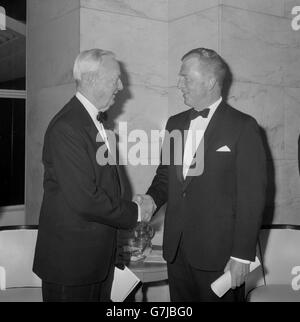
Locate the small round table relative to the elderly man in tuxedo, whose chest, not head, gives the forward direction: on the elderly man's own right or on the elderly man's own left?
on the elderly man's own left

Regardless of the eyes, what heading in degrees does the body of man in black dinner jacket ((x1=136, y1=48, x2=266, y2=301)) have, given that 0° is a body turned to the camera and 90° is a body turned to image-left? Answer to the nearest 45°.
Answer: approximately 45°

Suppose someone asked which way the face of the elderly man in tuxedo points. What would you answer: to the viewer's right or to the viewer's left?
to the viewer's right

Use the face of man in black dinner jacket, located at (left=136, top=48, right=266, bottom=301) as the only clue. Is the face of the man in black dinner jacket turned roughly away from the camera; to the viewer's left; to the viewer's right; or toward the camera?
to the viewer's left

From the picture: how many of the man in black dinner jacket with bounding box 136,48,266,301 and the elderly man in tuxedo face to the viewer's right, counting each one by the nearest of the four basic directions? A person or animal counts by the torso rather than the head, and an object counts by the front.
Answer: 1

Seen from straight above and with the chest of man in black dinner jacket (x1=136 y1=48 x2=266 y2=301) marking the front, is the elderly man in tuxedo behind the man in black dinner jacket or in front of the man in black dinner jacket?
in front

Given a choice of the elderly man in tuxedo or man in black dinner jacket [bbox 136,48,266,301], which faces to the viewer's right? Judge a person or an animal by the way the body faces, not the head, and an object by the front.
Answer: the elderly man in tuxedo

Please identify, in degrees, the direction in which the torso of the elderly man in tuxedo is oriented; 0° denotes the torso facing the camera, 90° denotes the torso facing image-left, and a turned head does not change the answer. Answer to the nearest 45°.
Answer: approximately 270°

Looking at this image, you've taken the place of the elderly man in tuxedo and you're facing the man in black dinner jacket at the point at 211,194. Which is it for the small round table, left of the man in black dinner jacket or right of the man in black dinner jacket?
left

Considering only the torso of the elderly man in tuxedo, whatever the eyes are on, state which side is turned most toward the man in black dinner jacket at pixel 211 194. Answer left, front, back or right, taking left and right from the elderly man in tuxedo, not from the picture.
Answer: front
